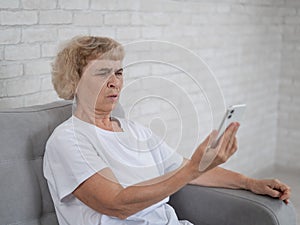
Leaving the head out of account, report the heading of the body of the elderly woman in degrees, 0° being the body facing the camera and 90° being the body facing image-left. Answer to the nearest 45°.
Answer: approximately 315°

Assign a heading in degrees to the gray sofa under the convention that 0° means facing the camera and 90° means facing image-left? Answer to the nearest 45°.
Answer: approximately 315°
